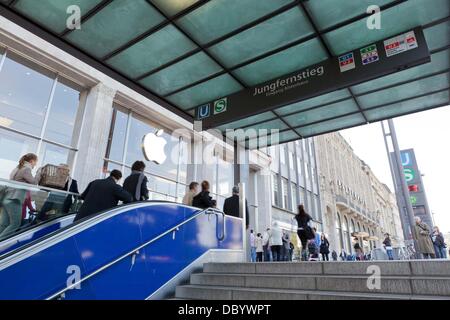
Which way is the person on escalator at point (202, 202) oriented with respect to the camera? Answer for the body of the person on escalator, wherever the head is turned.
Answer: away from the camera

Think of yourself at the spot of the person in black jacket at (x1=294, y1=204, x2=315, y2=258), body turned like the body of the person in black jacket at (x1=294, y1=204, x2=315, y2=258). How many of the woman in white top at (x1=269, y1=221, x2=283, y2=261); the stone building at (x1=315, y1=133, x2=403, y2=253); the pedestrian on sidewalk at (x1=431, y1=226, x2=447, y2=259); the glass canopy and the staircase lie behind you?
2

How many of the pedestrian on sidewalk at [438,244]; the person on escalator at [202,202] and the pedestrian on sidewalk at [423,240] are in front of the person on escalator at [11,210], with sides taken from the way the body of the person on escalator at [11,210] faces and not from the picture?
3

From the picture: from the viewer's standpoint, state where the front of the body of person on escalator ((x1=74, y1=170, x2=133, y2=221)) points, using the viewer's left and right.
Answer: facing away from the viewer and to the right of the viewer

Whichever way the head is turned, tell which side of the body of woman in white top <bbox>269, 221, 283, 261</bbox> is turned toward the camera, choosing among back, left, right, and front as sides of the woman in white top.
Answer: back

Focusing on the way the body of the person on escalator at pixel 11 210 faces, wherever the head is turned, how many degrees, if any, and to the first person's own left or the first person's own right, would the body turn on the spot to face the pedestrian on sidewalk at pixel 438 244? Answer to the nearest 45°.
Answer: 0° — they already face them

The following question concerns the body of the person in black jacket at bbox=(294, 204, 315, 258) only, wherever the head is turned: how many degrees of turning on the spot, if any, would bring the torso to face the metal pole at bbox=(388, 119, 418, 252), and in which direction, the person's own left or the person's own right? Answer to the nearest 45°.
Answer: approximately 90° to the person's own right

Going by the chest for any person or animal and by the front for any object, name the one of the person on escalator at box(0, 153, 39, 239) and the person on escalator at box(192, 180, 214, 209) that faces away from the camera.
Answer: the person on escalator at box(192, 180, 214, 209)

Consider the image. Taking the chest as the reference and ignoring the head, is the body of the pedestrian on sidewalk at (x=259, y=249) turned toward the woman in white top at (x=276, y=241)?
no

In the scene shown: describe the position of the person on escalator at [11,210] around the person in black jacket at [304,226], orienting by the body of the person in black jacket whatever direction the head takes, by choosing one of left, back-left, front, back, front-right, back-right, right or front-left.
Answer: back-left

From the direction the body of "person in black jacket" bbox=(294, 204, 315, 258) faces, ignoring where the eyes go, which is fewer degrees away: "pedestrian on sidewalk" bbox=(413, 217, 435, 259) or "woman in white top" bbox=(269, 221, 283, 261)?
the woman in white top

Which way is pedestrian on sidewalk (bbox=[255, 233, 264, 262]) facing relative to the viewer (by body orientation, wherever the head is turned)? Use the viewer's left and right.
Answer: facing away from the viewer

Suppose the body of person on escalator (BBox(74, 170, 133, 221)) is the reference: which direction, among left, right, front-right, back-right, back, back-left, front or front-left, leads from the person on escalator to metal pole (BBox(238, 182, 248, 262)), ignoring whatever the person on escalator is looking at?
front

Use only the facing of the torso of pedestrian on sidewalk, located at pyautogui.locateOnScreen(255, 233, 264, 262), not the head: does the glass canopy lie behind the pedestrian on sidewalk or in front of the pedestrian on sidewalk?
behind

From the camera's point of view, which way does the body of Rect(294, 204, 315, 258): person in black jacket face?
away from the camera

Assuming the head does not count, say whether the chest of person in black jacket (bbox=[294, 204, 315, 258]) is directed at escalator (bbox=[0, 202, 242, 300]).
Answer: no
